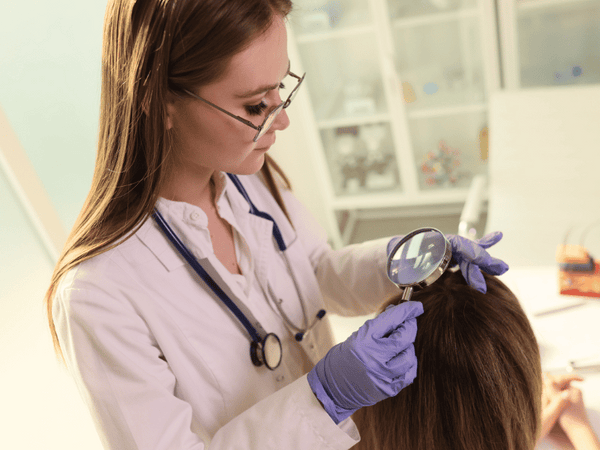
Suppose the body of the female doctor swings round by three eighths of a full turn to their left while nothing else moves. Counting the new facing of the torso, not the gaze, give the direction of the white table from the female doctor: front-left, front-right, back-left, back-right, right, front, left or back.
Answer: right

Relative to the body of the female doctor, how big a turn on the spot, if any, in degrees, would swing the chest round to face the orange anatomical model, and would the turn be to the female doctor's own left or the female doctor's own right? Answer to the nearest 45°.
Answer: approximately 45° to the female doctor's own left

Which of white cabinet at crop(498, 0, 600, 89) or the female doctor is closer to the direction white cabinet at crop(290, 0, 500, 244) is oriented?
the female doctor

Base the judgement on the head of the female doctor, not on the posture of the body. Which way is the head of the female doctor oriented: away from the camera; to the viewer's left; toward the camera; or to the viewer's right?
to the viewer's right

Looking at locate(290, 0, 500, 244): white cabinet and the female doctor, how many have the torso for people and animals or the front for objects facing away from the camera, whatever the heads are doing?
0

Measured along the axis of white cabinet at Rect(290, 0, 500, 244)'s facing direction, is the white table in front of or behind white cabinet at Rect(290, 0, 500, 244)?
in front

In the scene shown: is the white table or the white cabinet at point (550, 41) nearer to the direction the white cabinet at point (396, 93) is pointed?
the white table

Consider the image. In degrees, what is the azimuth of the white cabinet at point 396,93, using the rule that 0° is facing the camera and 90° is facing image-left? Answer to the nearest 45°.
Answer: approximately 0°

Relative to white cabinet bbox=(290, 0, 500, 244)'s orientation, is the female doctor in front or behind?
in front

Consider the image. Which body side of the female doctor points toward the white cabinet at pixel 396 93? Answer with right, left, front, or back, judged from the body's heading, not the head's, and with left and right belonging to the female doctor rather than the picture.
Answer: left

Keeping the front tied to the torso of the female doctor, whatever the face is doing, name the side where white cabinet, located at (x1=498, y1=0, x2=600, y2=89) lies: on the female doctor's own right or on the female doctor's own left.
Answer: on the female doctor's own left
